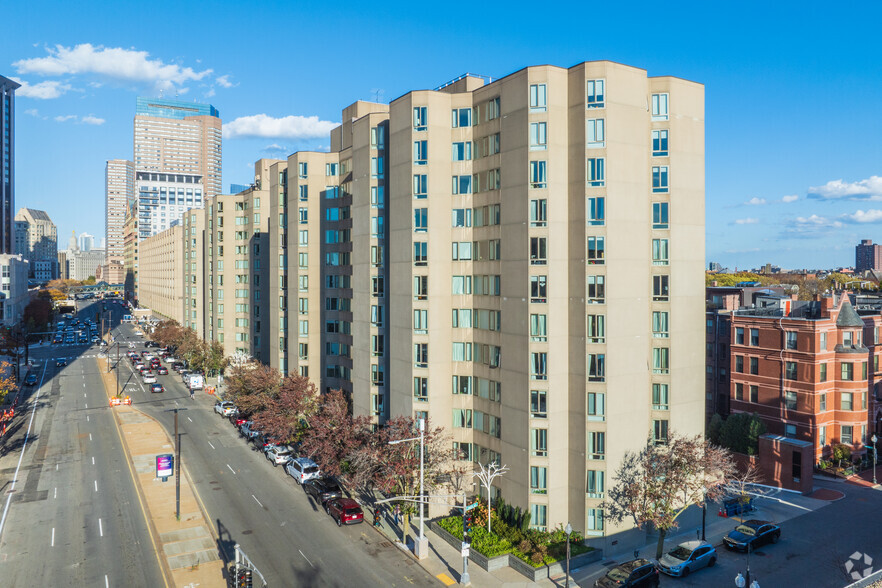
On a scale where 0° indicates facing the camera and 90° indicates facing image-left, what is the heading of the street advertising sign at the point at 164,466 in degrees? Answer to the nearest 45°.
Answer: approximately 0°

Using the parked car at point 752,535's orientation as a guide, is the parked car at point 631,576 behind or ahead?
ahead

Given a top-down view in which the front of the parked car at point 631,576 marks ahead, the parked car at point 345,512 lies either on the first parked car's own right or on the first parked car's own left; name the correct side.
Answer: on the first parked car's own right

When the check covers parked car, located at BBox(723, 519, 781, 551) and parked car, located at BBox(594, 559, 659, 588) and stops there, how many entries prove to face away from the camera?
0

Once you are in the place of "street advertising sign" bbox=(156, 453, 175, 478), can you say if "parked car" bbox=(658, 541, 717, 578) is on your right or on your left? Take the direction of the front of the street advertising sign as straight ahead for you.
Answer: on your left
